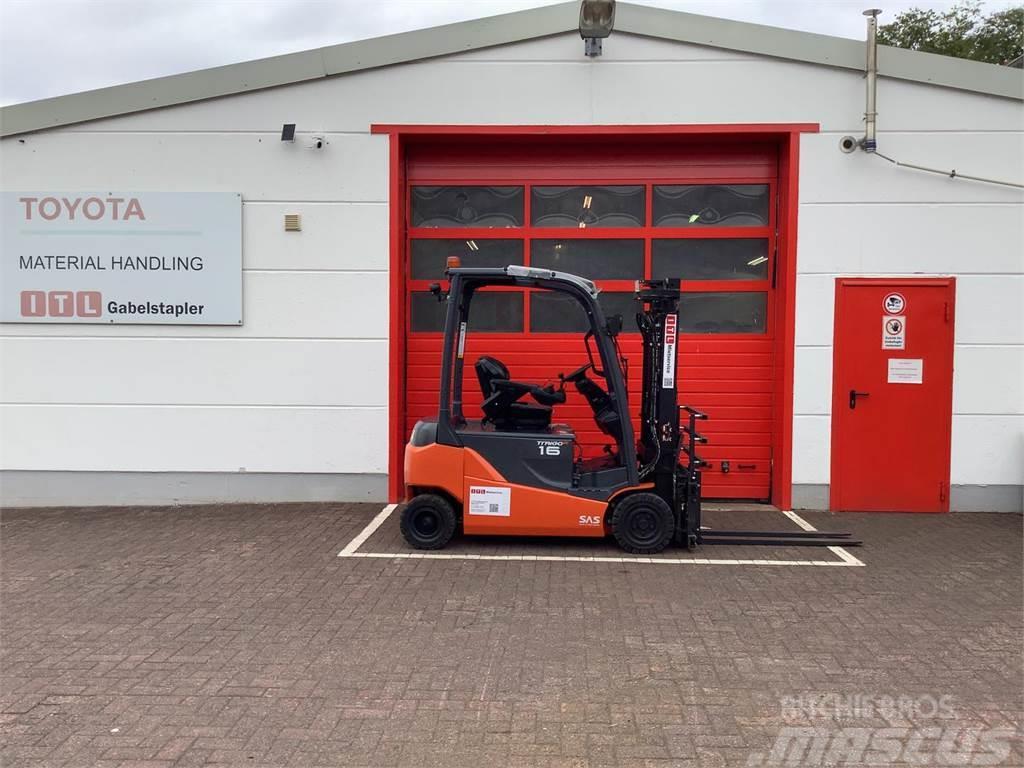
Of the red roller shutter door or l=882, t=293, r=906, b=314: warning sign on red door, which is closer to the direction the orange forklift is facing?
the warning sign on red door

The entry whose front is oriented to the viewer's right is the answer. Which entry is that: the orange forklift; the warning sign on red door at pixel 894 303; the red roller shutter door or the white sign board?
the orange forklift

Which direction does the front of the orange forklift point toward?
to the viewer's right

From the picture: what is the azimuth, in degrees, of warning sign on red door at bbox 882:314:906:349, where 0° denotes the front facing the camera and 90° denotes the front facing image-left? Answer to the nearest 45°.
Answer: approximately 0°

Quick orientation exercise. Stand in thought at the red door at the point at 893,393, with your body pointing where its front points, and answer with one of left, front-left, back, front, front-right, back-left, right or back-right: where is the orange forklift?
front-right

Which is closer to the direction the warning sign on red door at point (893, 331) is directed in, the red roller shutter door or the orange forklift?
the orange forklift

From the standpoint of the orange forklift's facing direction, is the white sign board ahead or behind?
behind

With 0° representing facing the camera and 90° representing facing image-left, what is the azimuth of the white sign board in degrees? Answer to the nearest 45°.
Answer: approximately 0°

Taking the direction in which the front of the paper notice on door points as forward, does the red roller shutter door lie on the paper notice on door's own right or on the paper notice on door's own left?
on the paper notice on door's own right
